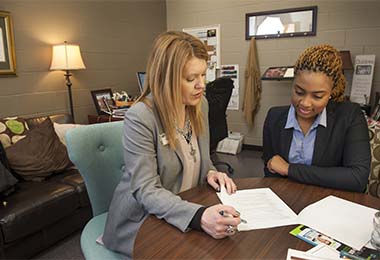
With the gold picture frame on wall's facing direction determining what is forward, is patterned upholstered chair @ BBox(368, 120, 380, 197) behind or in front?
in front

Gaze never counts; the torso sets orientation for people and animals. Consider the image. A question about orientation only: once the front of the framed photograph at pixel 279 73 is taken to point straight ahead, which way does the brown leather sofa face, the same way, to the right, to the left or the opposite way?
to the left

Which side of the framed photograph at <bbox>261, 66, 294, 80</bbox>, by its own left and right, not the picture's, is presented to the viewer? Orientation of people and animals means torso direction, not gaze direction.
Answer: front

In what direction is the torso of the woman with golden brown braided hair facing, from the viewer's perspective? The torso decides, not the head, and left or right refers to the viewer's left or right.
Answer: facing the viewer and to the left of the viewer

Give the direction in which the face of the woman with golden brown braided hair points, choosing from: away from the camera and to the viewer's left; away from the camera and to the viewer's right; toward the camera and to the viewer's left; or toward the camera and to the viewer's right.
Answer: toward the camera and to the viewer's left

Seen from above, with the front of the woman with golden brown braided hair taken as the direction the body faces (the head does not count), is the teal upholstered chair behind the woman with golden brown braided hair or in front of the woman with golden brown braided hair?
in front

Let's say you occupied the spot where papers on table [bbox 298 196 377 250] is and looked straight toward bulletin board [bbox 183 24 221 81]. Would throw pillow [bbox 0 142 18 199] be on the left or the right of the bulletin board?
left

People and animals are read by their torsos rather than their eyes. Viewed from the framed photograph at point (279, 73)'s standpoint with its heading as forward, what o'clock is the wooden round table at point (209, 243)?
The wooden round table is roughly at 12 o'clock from the framed photograph.

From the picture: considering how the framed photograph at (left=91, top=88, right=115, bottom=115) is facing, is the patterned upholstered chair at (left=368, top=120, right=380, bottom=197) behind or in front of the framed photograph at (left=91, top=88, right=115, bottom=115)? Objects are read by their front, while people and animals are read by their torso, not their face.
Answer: in front

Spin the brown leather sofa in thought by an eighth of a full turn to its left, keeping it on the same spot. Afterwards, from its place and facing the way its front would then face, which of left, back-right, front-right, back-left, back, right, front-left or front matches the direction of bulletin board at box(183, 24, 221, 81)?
front-left

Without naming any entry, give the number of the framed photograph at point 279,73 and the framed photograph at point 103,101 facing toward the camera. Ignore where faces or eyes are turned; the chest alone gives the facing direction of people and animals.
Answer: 2

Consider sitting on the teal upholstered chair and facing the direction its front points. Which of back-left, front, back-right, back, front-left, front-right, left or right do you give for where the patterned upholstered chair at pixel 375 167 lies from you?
front-left

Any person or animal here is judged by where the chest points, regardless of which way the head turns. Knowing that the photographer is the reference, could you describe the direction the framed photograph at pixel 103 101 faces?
facing the viewer

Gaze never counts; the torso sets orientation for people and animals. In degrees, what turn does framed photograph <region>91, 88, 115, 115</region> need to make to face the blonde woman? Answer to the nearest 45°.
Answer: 0° — it already faces them
